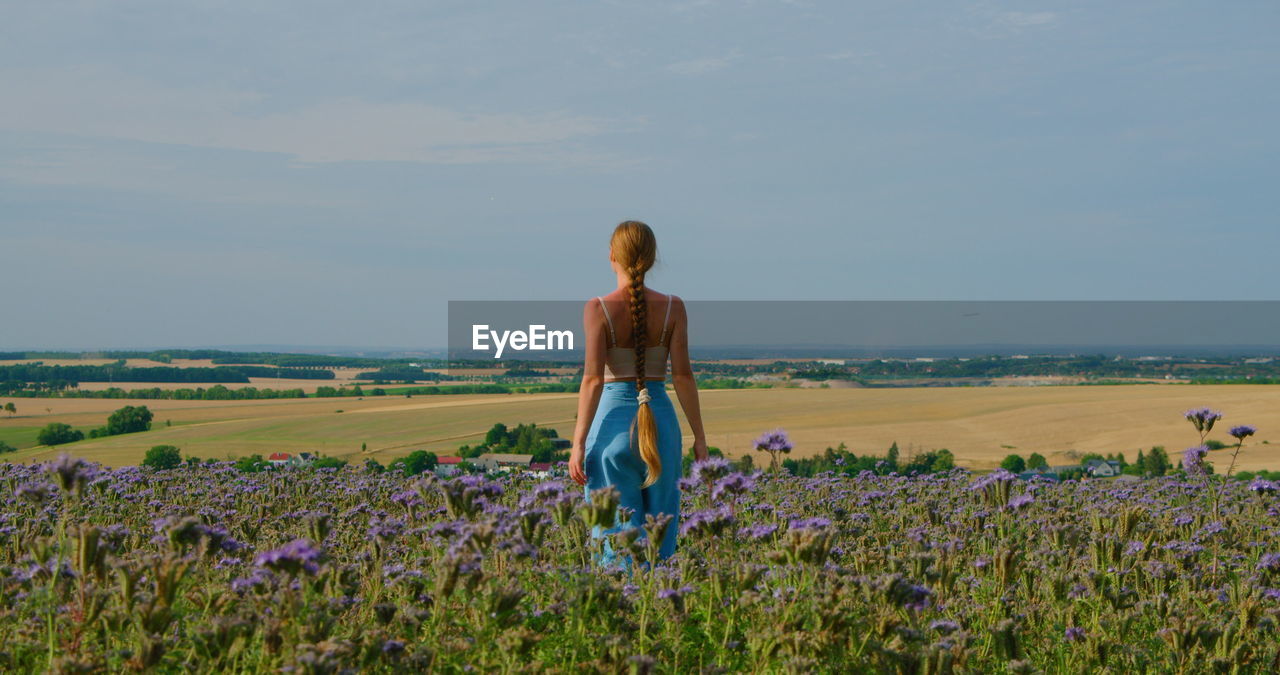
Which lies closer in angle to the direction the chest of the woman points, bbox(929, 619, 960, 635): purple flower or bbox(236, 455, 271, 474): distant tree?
the distant tree

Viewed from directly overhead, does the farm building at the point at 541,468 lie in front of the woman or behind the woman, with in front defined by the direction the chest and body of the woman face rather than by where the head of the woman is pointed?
in front

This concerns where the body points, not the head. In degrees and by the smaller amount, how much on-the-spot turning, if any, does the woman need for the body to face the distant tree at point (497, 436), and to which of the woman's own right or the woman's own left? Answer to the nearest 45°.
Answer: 0° — they already face it

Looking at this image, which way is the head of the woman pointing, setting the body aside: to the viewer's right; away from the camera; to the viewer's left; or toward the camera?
away from the camera

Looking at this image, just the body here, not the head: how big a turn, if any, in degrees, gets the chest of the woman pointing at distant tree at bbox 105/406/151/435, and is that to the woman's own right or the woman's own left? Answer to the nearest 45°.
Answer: approximately 45° to the woman's own left

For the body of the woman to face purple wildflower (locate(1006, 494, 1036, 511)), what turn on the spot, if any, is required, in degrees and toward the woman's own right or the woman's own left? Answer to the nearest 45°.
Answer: approximately 90° to the woman's own right

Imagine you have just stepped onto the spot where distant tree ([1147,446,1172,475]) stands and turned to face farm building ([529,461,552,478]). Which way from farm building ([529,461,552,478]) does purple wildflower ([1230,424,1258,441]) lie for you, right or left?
left

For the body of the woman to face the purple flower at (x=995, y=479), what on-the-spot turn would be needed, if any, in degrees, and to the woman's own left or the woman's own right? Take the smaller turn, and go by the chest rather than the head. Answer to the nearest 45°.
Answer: approximately 90° to the woman's own right

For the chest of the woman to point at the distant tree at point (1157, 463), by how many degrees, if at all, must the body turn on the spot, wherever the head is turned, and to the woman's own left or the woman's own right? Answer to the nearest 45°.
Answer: approximately 45° to the woman's own right

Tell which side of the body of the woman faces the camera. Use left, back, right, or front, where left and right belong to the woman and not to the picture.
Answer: back

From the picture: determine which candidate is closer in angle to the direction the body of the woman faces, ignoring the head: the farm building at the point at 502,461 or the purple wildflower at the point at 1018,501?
the farm building

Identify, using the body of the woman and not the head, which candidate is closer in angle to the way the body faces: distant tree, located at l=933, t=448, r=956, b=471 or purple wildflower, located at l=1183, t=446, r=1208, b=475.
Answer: the distant tree
